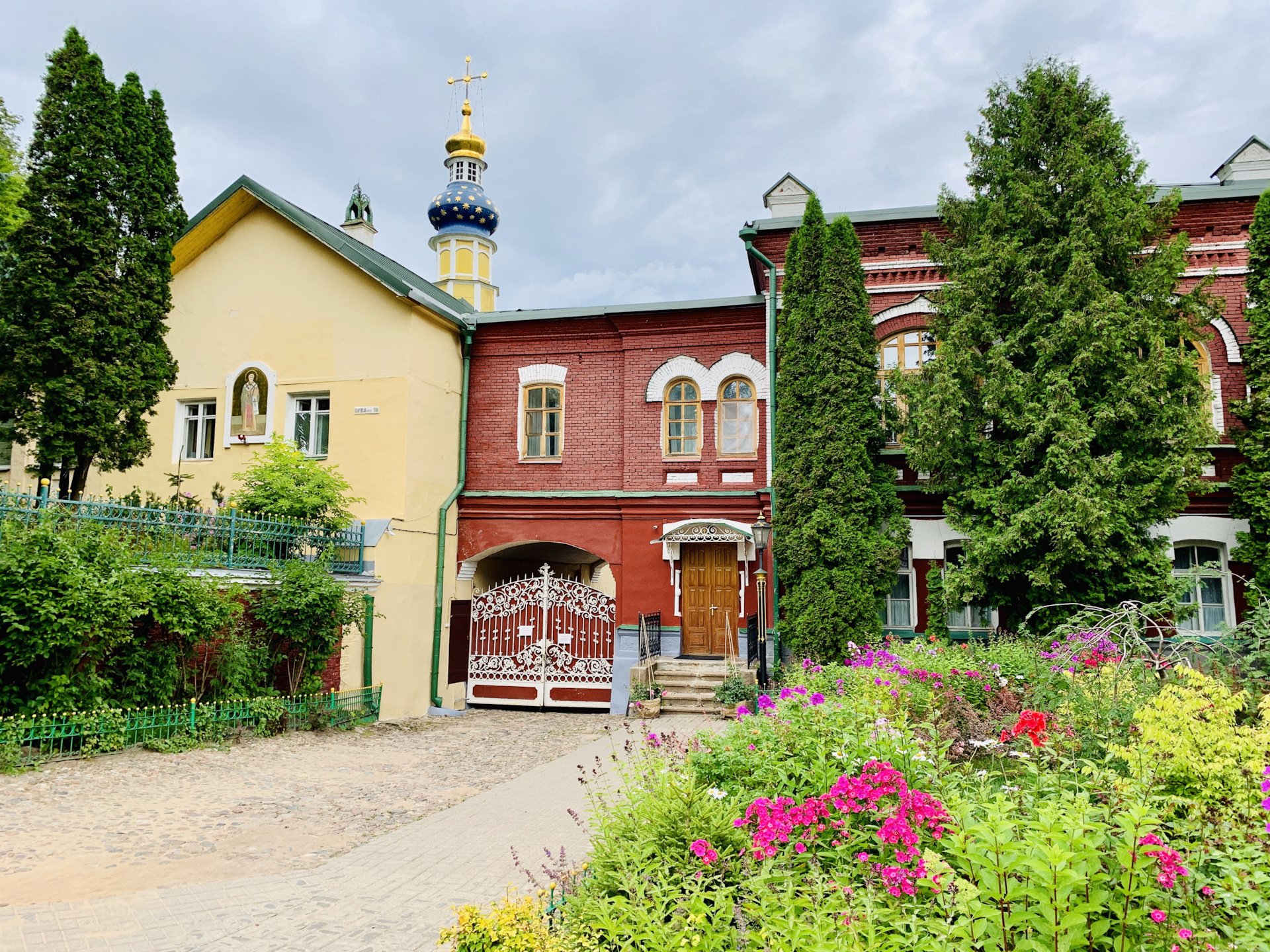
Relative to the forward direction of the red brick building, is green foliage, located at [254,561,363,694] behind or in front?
in front

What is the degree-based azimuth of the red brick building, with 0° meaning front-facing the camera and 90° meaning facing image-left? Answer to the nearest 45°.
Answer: approximately 0°

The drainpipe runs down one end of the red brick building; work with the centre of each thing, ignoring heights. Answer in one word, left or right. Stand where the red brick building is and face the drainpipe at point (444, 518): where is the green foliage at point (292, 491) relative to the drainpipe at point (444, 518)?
left

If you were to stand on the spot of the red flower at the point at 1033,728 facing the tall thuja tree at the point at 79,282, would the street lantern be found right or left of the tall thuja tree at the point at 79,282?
right

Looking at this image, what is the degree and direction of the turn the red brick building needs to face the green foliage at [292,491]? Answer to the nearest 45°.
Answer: approximately 45° to its right

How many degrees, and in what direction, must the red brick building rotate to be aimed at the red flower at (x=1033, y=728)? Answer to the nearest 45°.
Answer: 0° — it already faces it
